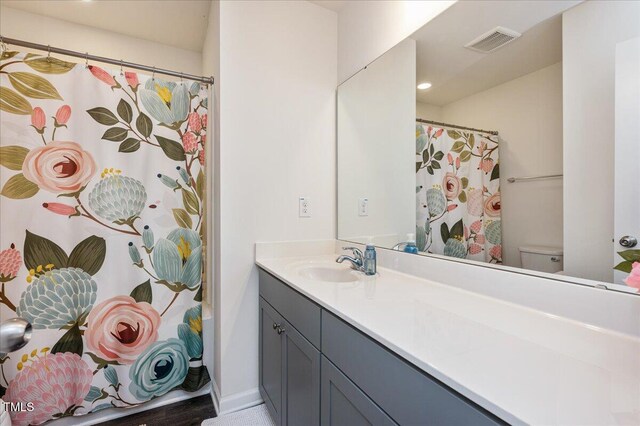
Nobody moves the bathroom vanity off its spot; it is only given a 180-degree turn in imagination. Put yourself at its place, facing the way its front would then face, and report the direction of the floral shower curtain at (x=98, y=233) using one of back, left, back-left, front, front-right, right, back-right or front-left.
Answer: back-left

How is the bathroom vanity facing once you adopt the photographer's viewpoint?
facing the viewer and to the left of the viewer

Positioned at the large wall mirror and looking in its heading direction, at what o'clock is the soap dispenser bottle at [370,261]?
The soap dispenser bottle is roughly at 2 o'clock from the large wall mirror.

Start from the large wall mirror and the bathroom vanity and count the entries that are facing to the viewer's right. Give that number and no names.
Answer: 0

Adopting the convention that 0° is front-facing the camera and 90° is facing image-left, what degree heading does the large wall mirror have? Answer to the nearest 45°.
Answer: approximately 45°
